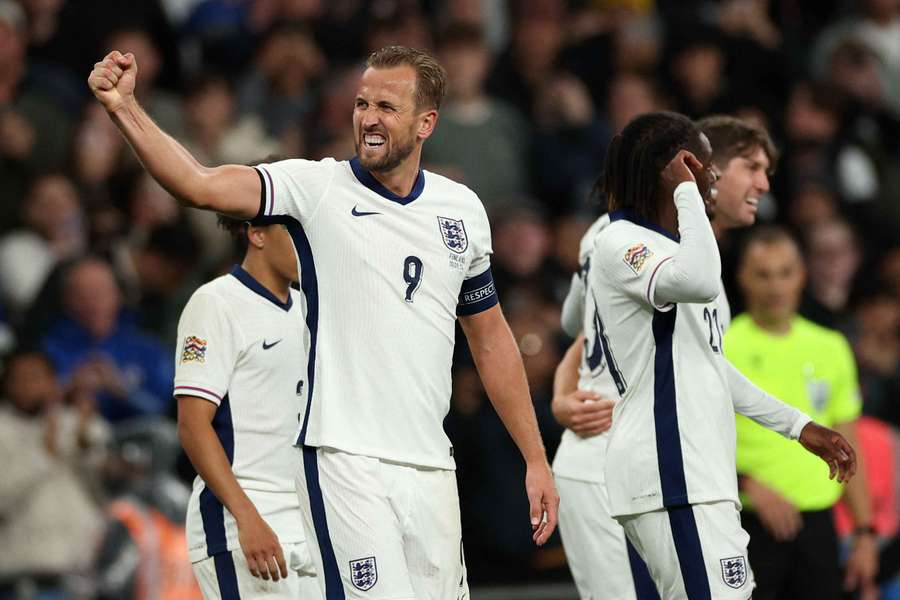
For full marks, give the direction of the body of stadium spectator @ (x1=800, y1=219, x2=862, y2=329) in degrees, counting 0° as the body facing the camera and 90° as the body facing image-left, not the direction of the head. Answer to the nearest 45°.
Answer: approximately 0°

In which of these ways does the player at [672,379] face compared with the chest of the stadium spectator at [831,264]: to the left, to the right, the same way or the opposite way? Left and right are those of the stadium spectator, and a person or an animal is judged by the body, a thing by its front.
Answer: to the left

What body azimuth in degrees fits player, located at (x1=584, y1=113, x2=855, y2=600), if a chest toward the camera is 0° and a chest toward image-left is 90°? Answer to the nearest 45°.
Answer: approximately 270°

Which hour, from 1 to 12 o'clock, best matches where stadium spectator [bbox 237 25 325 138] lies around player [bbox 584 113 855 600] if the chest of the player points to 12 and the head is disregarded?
The stadium spectator is roughly at 8 o'clock from the player.

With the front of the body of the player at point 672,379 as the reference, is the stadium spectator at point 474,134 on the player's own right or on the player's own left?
on the player's own left

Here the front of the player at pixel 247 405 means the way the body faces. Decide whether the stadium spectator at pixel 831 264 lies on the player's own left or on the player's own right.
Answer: on the player's own left

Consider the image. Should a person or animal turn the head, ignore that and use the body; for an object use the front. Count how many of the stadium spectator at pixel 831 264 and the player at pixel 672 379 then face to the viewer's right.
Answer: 1

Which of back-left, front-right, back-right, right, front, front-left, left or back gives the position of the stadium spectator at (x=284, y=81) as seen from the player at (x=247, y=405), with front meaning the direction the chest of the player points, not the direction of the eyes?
back-left

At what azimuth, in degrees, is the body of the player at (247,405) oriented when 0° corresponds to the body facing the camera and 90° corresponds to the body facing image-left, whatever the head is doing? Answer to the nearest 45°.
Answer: approximately 315°
